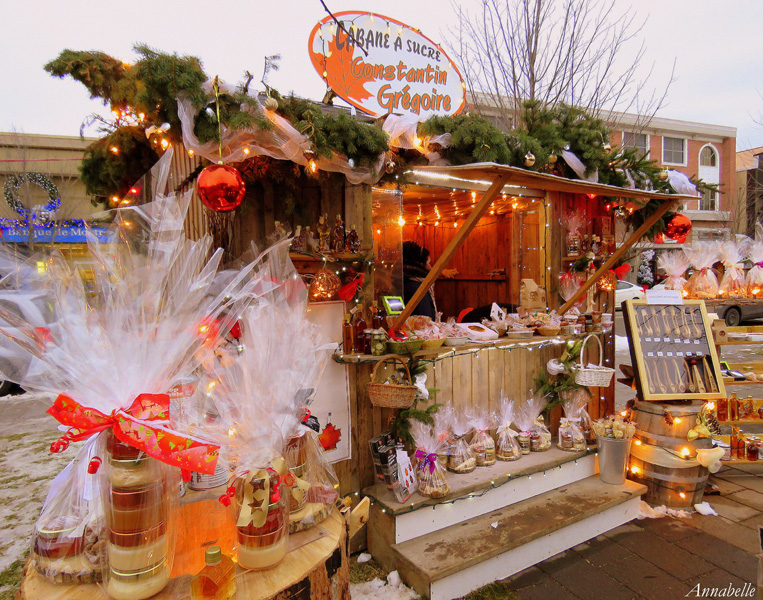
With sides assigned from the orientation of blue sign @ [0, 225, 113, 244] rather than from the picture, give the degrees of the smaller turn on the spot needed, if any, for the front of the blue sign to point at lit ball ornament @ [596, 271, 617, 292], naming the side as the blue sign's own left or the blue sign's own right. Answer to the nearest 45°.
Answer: approximately 45° to the blue sign's own left

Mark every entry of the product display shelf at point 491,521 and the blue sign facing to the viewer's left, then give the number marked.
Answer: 0

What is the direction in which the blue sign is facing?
toward the camera

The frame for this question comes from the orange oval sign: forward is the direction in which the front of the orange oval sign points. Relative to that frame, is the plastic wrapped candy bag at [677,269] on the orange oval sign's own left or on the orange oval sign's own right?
on the orange oval sign's own left

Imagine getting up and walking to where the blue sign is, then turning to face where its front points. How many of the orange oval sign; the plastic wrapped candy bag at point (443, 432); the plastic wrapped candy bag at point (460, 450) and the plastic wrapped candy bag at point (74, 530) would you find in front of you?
4

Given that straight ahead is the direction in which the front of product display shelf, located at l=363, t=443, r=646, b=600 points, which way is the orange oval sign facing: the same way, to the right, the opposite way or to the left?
the same way

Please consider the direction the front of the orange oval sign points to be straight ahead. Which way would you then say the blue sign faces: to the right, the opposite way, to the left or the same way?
the same way

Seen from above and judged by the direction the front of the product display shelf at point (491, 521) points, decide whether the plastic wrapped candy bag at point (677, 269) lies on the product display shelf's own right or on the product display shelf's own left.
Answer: on the product display shelf's own left

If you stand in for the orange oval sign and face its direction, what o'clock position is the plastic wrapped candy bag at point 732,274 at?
The plastic wrapped candy bag is roughly at 10 o'clock from the orange oval sign.

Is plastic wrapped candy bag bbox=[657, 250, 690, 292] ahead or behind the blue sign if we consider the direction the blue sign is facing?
ahead

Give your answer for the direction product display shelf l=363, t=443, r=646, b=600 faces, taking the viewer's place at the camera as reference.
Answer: facing the viewer and to the right of the viewer

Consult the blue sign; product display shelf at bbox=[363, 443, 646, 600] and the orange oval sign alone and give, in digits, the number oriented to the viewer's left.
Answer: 0

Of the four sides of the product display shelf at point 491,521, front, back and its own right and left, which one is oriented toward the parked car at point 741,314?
left

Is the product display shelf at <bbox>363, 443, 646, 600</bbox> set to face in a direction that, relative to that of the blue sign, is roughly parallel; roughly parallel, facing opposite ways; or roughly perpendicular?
roughly parallel

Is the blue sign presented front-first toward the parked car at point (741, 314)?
no

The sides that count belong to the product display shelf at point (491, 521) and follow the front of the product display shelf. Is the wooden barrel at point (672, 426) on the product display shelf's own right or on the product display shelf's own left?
on the product display shelf's own left
